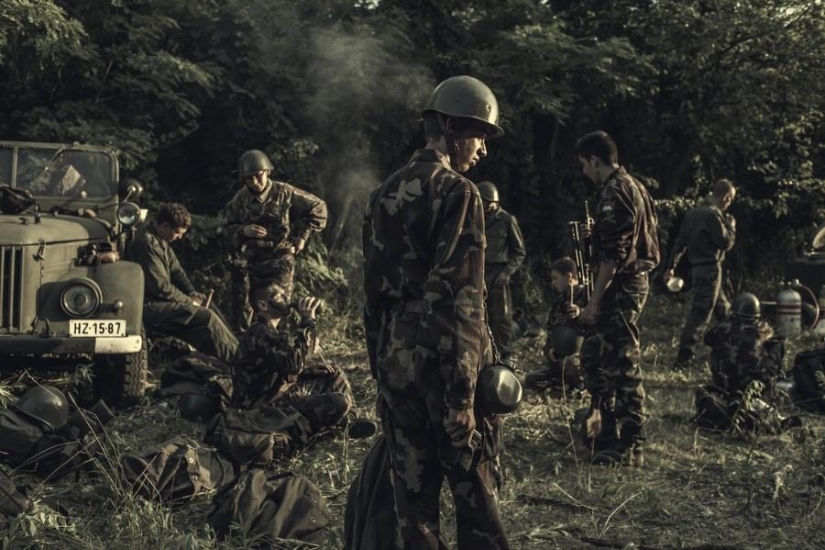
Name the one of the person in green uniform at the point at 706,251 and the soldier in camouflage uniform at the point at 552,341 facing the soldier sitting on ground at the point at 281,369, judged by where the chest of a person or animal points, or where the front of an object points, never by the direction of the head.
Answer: the soldier in camouflage uniform at the point at 552,341

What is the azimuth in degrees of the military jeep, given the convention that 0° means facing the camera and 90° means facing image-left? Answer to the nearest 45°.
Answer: approximately 0°

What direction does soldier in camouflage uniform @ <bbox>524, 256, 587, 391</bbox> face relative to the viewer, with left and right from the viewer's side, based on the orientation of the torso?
facing the viewer and to the left of the viewer

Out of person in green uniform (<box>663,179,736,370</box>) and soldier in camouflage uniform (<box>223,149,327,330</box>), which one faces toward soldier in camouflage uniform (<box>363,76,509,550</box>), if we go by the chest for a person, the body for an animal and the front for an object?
soldier in camouflage uniform (<box>223,149,327,330</box>)

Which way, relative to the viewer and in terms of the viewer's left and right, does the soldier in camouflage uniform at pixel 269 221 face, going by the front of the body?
facing the viewer

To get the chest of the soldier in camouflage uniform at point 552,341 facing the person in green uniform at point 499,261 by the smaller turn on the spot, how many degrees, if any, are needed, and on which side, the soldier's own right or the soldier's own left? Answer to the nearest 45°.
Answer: approximately 135° to the soldier's own right

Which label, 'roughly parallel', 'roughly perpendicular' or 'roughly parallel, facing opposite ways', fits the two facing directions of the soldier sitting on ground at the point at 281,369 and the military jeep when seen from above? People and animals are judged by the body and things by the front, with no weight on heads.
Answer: roughly perpendicular

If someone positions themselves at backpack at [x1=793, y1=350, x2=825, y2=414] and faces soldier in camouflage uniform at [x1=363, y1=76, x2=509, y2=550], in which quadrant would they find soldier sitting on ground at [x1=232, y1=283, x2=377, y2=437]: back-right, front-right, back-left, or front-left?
front-right

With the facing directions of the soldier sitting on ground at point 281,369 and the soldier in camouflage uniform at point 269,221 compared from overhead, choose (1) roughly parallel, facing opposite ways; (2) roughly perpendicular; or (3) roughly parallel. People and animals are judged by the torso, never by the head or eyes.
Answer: roughly perpendicular
